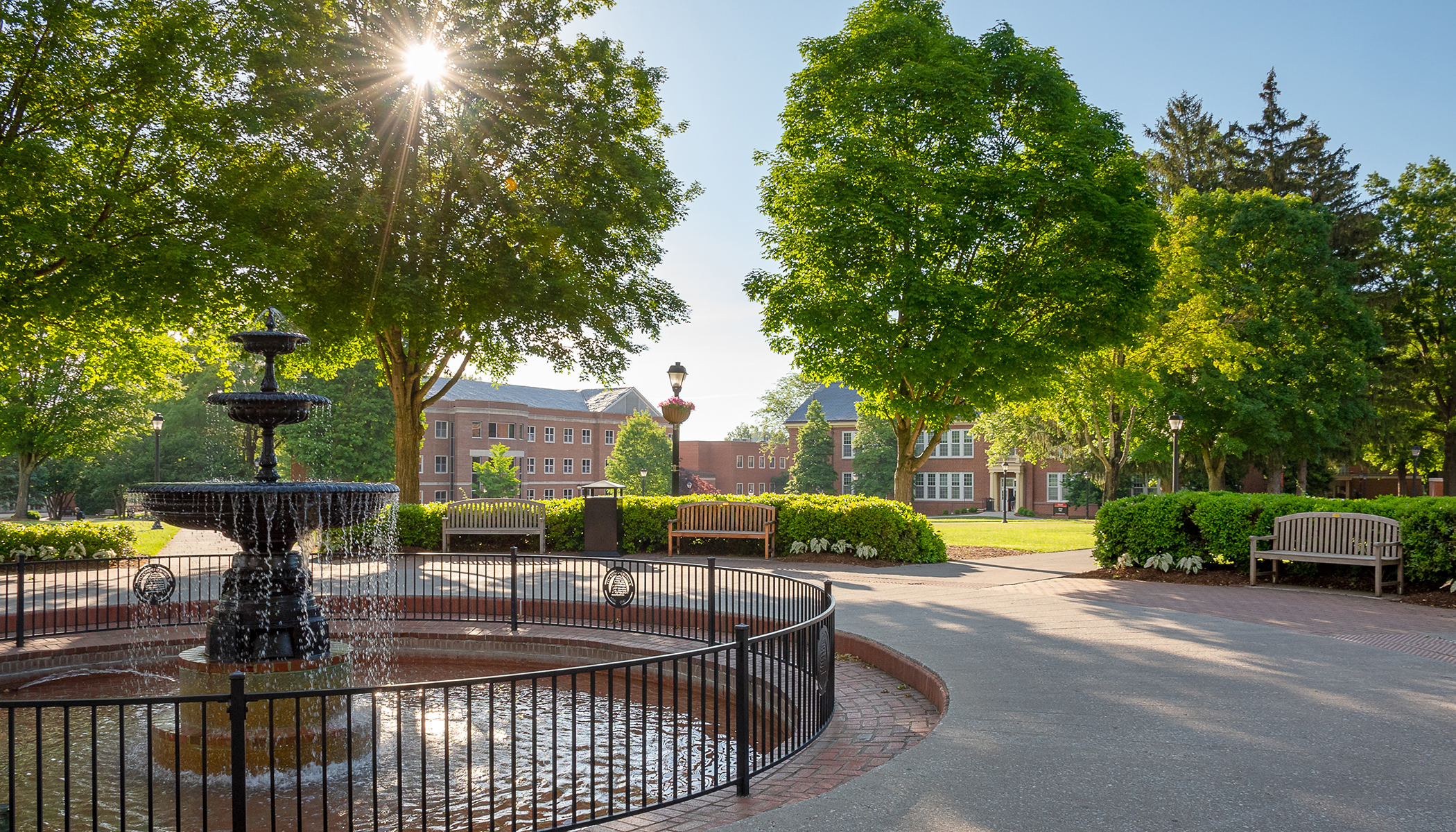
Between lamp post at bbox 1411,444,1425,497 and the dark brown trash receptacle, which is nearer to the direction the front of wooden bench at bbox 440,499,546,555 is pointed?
the dark brown trash receptacle

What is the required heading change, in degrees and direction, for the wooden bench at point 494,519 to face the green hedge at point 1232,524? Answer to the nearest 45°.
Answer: approximately 45° to its left

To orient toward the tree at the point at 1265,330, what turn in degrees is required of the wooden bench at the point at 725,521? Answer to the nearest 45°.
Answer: approximately 135° to its left

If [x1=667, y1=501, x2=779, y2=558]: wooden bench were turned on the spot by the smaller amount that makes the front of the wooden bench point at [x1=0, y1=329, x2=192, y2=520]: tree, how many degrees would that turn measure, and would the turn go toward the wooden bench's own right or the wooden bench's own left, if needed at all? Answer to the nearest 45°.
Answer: approximately 135° to the wooden bench's own right

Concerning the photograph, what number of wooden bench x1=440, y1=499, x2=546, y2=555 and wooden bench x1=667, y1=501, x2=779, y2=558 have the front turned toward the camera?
2

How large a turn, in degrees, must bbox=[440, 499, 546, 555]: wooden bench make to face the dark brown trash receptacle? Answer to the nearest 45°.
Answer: approximately 45° to its left

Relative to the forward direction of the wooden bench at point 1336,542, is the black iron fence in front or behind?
in front
